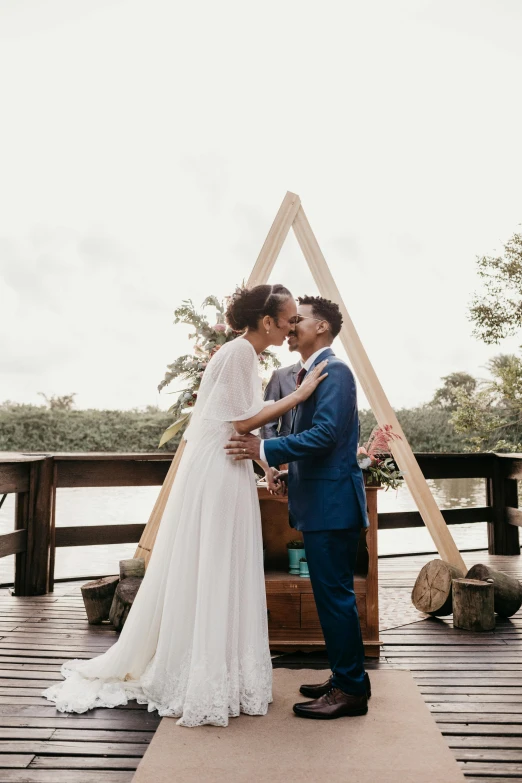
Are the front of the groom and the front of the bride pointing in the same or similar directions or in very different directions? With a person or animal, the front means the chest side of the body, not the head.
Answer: very different directions

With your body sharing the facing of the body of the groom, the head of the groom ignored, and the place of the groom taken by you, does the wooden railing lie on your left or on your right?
on your right

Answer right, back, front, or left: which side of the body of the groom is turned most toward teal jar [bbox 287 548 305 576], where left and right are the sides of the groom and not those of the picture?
right

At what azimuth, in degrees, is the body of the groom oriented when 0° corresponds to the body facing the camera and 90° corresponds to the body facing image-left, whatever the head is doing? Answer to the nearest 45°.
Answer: approximately 90°

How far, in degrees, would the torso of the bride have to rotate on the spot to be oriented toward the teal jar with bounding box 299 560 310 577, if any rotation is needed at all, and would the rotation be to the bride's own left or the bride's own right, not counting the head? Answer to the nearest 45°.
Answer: approximately 45° to the bride's own left

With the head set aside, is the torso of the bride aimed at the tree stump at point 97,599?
no

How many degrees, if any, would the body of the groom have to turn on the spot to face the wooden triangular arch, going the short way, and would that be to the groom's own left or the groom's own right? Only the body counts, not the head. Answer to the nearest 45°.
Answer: approximately 90° to the groom's own right

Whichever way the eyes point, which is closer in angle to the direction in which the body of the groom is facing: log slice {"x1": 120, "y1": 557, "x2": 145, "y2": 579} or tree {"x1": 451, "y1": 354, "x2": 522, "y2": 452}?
the log slice

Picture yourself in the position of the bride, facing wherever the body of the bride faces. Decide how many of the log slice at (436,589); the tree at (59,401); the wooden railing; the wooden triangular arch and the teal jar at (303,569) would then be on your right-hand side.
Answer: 0

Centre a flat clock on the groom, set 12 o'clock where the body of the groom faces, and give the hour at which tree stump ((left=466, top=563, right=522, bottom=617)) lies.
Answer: The tree stump is roughly at 4 o'clock from the groom.

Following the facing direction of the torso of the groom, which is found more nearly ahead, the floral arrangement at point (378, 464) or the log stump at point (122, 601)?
the log stump

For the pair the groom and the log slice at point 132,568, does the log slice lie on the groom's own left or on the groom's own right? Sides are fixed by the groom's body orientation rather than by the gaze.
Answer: on the groom's own right

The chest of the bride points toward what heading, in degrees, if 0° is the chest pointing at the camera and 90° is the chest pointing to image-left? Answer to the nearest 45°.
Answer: approximately 270°

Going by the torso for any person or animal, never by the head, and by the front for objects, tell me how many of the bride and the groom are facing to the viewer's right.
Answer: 1

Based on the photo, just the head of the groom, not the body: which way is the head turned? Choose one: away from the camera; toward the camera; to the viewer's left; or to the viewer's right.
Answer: to the viewer's left
